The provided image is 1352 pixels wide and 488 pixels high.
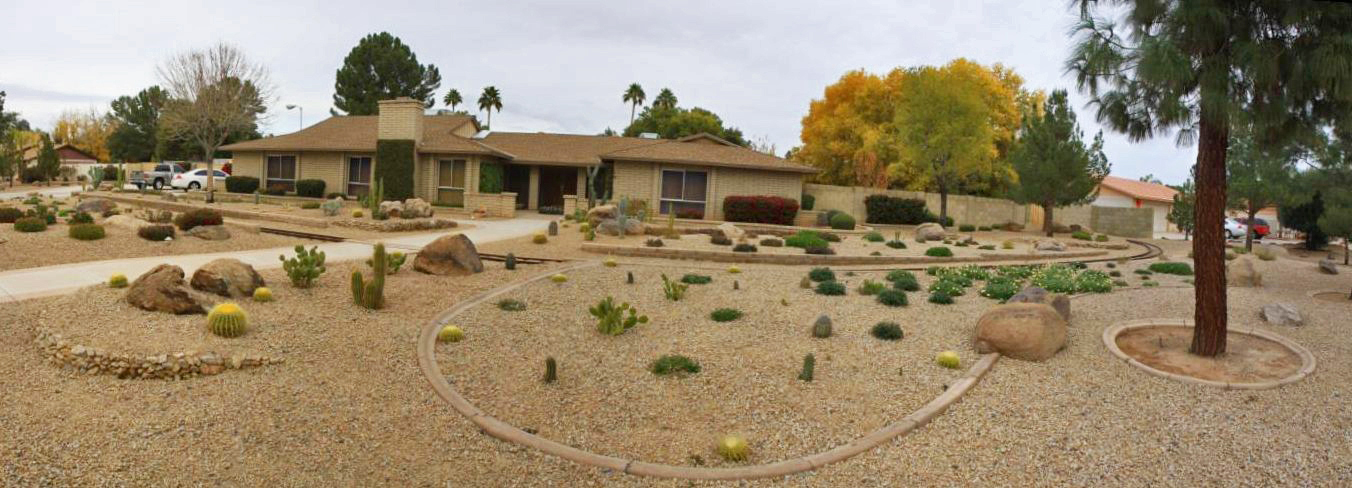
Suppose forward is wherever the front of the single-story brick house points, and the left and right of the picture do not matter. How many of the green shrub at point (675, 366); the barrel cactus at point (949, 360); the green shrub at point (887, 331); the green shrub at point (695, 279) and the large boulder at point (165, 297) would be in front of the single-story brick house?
5

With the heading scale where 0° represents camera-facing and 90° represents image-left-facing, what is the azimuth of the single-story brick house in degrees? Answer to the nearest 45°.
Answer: approximately 0°

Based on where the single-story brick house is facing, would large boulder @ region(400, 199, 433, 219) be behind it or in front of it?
in front

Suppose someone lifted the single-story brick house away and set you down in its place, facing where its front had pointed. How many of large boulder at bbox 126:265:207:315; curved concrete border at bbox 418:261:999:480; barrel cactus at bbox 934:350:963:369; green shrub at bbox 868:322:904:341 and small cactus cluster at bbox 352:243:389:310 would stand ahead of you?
5

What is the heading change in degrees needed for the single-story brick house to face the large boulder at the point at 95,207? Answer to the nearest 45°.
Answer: approximately 45° to its right

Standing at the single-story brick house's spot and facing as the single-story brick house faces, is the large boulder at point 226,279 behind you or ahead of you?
ahead

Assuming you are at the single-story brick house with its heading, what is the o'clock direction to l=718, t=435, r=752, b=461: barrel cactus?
The barrel cactus is roughly at 12 o'clock from the single-story brick house.

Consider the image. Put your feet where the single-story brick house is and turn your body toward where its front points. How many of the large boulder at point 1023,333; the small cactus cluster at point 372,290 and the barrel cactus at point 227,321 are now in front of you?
3

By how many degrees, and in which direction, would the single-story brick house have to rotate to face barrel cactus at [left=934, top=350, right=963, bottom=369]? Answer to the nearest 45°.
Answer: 0° — it already faces it

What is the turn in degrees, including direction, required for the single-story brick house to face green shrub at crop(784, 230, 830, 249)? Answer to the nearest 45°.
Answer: approximately 45° to its left

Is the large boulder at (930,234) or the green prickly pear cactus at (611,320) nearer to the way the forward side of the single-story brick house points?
the green prickly pear cactus

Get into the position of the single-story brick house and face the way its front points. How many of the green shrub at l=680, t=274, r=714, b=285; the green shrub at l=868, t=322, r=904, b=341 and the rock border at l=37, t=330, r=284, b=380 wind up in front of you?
3

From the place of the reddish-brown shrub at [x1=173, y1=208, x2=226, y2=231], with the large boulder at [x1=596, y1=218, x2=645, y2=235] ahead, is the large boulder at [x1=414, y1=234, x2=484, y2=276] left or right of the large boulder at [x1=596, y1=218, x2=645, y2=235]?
right

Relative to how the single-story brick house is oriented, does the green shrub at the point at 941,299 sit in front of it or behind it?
in front

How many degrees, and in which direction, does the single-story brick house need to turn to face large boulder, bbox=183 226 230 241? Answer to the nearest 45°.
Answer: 0° — it already faces it
